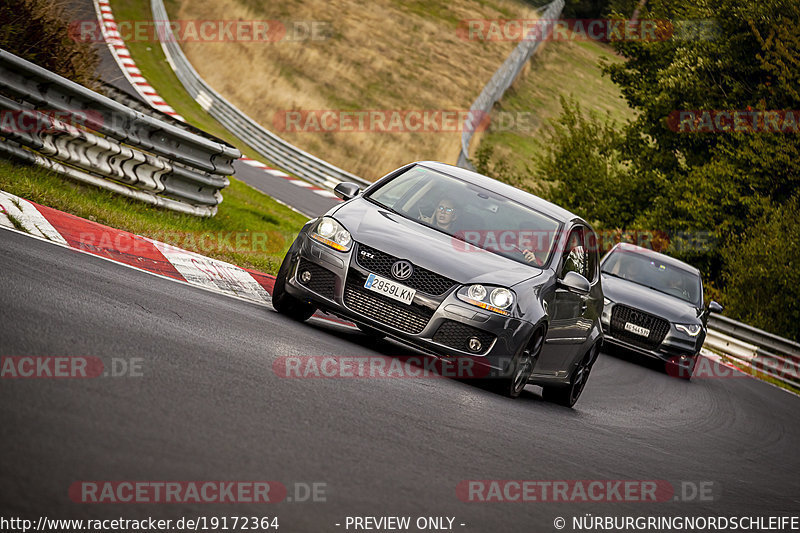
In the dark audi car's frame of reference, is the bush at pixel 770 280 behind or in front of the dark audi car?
behind

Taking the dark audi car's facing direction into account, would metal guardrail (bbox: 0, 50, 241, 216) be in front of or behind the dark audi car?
in front

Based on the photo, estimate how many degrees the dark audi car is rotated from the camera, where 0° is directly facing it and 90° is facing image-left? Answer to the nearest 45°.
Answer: approximately 0°

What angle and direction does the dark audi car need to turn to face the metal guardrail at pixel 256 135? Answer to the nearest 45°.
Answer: approximately 135° to its right

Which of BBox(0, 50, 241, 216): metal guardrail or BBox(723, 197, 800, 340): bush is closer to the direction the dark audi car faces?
the metal guardrail

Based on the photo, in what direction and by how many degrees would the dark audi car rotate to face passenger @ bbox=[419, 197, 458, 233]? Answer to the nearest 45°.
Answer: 0° — it already faces them

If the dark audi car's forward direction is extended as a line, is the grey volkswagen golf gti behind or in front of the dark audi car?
in front

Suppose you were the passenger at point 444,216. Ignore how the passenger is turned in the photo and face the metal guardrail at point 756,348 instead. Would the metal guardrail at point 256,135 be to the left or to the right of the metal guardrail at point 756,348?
left

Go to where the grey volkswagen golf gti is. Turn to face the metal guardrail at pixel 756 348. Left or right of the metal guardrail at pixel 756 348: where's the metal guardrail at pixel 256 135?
left

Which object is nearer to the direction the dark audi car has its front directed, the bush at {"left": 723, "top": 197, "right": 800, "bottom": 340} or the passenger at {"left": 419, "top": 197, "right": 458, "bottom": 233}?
the passenger
